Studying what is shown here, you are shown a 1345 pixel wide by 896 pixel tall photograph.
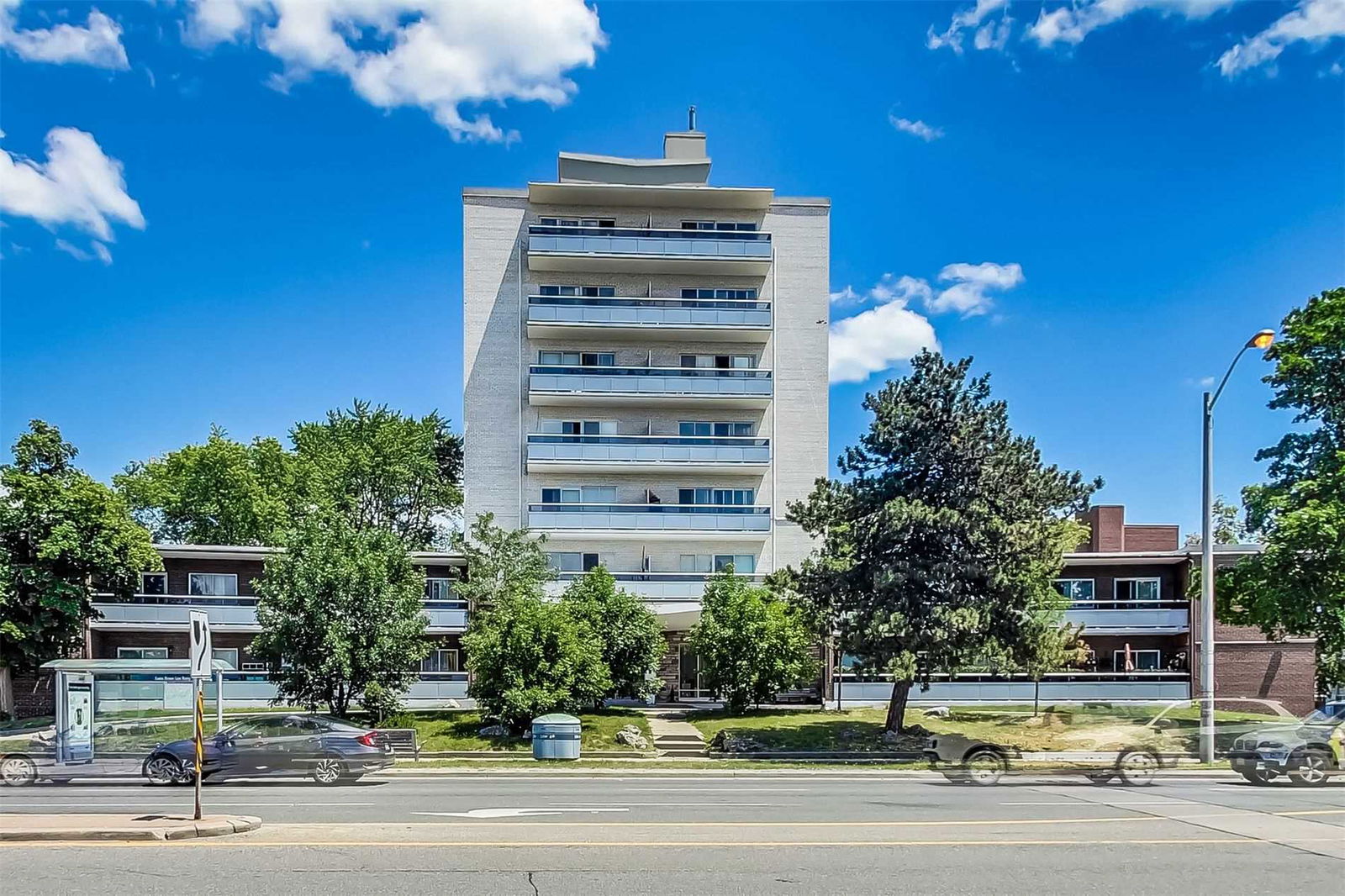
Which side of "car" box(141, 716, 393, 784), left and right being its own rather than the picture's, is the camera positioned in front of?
left

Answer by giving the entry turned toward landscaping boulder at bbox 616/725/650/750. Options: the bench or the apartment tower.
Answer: the apartment tower

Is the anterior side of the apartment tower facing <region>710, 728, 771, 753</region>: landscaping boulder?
yes

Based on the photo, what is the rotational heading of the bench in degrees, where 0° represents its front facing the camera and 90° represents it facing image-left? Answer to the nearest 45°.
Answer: approximately 0°

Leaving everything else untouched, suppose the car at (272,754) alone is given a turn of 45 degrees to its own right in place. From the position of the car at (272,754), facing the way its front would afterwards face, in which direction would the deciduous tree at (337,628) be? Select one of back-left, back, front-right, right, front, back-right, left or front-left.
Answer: front-right

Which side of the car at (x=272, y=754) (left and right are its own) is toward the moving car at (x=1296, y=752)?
back

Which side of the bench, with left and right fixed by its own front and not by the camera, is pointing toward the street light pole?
left

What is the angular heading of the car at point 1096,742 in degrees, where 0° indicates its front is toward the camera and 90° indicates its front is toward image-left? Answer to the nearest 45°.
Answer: approximately 90°

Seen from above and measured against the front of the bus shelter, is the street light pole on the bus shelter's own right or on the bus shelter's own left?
on the bus shelter's own left

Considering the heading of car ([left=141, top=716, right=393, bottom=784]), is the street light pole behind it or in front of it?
behind
